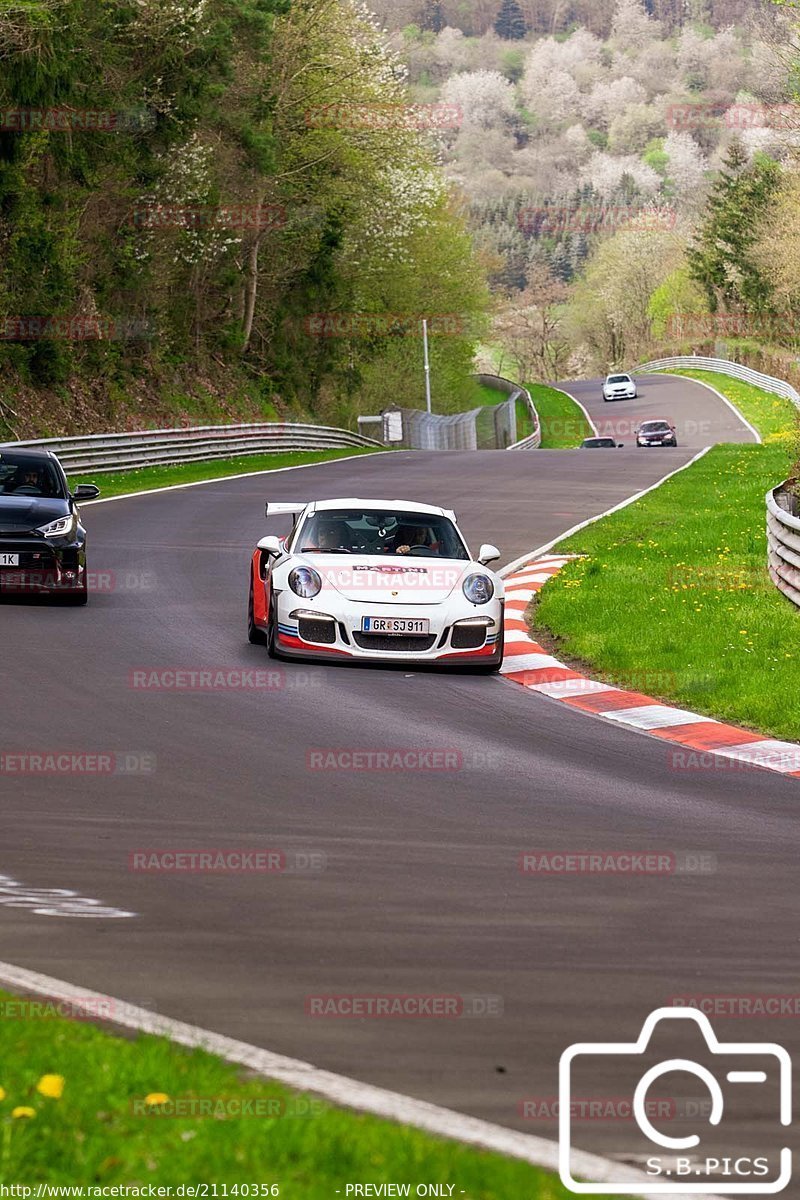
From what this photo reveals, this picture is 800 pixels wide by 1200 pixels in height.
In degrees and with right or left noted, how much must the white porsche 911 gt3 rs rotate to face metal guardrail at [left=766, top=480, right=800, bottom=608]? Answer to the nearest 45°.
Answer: approximately 135° to its left

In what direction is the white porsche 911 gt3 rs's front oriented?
toward the camera

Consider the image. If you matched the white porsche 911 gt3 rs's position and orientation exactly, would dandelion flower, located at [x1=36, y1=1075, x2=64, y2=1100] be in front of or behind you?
in front

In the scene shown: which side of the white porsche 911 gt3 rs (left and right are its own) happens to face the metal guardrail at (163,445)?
back

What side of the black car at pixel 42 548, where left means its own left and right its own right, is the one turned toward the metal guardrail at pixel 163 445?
back

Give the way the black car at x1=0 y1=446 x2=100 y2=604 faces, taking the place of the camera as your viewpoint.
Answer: facing the viewer

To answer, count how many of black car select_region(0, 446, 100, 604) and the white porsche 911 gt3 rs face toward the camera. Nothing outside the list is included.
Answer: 2

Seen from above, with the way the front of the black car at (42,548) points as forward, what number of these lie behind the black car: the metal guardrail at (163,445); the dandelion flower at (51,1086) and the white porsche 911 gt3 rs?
1

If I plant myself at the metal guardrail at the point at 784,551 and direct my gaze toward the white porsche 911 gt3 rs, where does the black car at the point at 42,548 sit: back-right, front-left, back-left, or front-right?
front-right

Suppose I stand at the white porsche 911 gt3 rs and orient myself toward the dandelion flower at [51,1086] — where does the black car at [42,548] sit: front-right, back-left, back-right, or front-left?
back-right

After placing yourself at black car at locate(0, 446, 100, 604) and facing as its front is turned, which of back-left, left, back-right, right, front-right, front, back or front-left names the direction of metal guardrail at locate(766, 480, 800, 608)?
left

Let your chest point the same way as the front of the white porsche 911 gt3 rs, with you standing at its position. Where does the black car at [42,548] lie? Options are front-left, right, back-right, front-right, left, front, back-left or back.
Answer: back-right

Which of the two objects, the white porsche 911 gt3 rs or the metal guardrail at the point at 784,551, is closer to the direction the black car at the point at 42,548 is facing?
the white porsche 911 gt3 rs

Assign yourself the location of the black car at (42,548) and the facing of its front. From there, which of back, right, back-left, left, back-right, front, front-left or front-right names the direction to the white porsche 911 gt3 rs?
front-left
